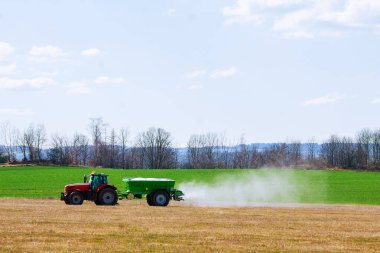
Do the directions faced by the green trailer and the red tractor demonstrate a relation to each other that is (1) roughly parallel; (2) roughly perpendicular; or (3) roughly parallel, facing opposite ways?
roughly parallel

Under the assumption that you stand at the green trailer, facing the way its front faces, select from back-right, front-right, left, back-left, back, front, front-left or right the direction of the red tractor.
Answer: front

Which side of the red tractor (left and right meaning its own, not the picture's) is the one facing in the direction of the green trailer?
back

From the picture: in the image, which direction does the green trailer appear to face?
to the viewer's left

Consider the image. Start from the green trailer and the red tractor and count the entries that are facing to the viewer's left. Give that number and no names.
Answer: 2

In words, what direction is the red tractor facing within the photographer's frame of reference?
facing to the left of the viewer
